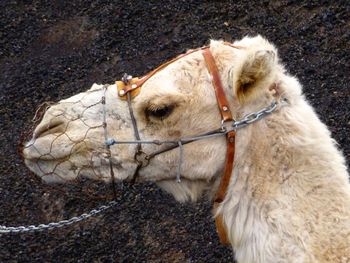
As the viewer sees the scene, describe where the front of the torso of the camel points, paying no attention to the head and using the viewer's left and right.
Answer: facing to the left of the viewer
